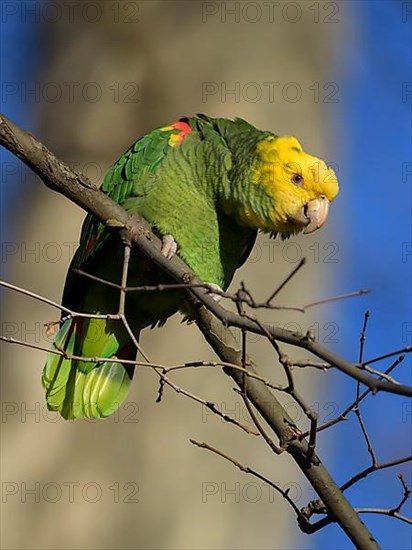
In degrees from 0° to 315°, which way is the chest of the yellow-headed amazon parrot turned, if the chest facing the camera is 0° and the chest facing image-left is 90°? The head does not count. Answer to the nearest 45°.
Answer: approximately 270°
